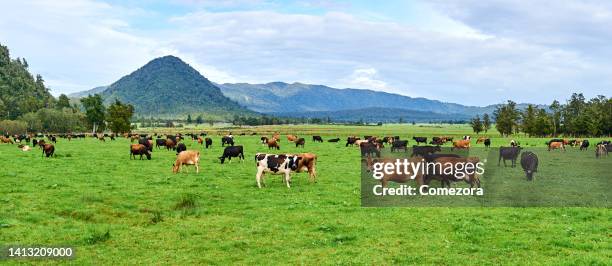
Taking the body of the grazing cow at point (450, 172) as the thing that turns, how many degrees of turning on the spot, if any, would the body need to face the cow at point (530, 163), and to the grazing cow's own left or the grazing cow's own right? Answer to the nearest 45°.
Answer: approximately 135° to the grazing cow's own right

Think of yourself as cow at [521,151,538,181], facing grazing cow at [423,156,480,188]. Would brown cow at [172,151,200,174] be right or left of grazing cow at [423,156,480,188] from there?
right

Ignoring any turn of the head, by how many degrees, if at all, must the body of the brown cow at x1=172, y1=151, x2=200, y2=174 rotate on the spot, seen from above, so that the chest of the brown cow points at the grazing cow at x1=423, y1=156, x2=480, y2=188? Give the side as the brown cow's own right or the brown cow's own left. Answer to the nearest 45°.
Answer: approximately 135° to the brown cow's own left

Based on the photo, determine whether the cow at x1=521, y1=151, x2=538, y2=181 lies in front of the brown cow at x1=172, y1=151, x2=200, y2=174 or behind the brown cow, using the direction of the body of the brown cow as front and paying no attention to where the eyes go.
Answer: behind

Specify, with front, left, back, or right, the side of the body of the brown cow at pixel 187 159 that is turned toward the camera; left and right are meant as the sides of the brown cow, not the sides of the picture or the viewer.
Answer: left

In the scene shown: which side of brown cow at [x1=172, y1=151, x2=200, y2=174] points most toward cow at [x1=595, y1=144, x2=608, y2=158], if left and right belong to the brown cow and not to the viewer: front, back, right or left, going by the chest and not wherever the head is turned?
back

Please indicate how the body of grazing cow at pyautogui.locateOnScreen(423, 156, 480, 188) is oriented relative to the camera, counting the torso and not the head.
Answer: to the viewer's left
